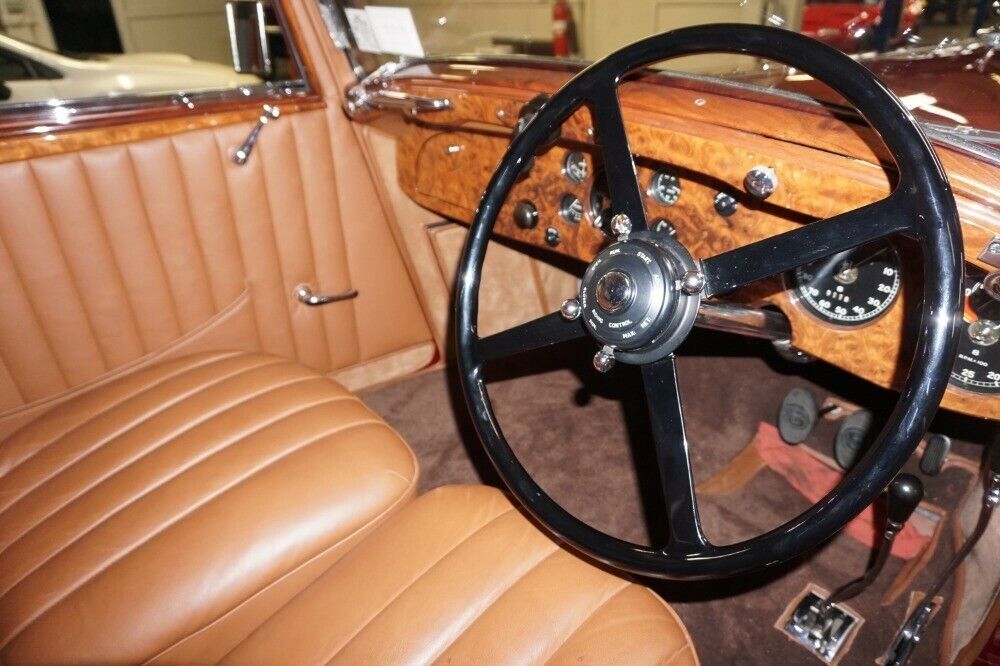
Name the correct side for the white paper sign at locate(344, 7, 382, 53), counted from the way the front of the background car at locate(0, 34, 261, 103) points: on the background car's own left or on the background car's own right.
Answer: on the background car's own right

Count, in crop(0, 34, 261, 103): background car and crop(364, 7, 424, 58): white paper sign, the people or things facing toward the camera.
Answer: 1

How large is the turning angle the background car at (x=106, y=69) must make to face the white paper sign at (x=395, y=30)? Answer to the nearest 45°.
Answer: approximately 45° to its right

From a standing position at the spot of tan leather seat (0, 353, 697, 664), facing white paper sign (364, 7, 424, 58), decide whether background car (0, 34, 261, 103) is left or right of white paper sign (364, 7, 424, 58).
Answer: left

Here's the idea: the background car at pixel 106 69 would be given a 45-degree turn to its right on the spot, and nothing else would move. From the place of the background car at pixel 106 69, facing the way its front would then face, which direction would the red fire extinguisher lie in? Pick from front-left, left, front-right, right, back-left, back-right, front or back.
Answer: front-left

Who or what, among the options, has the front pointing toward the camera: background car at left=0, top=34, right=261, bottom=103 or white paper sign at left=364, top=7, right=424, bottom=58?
the white paper sign

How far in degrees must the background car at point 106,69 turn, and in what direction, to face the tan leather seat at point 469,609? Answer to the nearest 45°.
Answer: approximately 90° to its right

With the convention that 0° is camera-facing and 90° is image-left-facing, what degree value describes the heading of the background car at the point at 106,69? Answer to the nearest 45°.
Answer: approximately 270°
